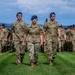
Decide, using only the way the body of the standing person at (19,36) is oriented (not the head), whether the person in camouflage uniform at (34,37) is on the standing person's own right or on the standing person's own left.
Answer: on the standing person's own left

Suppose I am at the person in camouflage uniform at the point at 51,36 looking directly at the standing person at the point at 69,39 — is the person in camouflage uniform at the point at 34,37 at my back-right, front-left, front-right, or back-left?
back-left

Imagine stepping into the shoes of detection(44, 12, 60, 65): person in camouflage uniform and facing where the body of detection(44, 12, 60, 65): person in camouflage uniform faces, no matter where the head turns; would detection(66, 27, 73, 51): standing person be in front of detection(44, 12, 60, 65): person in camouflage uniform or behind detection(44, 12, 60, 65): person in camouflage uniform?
behind

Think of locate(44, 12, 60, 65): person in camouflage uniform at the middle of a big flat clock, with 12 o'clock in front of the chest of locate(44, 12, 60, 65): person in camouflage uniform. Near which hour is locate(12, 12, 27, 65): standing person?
locate(12, 12, 27, 65): standing person is roughly at 3 o'clock from locate(44, 12, 60, 65): person in camouflage uniform.

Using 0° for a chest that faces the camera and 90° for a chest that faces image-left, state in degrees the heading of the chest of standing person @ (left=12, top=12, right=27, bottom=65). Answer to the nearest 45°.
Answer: approximately 0°

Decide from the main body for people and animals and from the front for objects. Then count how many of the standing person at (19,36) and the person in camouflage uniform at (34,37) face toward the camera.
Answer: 2

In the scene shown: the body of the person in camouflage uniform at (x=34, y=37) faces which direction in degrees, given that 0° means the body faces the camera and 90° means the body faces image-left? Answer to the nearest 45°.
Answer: approximately 0°
